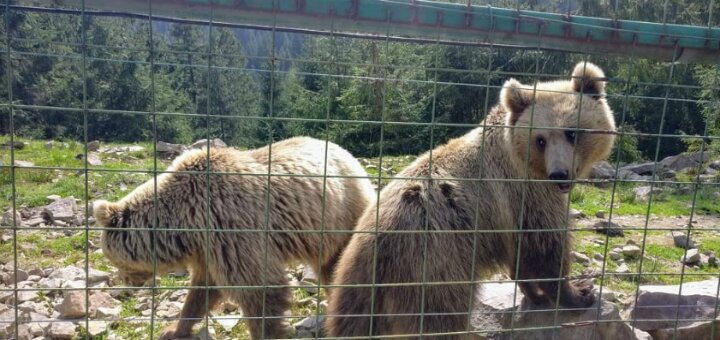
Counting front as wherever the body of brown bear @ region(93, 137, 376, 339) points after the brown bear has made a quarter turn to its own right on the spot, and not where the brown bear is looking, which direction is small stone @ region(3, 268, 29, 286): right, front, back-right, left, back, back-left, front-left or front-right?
front-left

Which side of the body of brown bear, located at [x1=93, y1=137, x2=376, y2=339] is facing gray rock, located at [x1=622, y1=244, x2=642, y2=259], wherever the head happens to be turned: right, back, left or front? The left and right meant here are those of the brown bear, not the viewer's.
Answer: back

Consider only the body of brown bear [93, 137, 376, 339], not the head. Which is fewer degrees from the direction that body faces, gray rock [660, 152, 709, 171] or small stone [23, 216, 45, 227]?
the small stone

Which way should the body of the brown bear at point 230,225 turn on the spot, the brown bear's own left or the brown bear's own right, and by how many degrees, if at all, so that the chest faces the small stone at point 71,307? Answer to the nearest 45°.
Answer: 0° — it already faces it

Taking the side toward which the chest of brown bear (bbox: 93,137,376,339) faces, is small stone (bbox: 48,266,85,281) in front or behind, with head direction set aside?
in front

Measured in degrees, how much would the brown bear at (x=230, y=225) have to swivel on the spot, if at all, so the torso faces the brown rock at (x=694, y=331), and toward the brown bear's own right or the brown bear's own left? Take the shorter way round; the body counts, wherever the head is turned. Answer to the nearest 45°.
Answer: approximately 135° to the brown bear's own left

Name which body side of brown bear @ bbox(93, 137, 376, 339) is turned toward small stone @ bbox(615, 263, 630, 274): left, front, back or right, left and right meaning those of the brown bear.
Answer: back

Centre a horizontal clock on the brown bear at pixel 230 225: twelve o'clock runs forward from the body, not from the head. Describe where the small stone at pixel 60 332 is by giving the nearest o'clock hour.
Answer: The small stone is roughly at 12 o'clock from the brown bear.

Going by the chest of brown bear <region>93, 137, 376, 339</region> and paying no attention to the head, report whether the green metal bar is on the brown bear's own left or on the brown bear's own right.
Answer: on the brown bear's own left

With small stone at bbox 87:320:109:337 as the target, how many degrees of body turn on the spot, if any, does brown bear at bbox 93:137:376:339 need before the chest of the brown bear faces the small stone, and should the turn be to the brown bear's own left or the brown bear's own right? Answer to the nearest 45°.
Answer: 0° — it already faces it

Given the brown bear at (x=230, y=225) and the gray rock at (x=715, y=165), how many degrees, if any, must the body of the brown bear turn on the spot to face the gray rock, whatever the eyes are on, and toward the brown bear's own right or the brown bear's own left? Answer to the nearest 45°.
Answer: approximately 135° to the brown bear's own right

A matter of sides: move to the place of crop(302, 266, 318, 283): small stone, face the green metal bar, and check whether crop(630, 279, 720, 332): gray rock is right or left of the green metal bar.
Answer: left

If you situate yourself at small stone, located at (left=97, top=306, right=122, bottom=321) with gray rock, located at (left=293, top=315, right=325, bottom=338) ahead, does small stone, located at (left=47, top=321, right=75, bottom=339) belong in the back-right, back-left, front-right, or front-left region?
back-right

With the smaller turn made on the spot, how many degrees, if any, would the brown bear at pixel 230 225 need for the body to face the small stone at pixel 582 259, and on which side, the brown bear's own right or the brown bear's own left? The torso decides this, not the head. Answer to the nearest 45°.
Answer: approximately 180°

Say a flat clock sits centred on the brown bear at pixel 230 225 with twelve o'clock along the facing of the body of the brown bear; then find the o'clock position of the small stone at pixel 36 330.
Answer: The small stone is roughly at 12 o'clock from the brown bear.

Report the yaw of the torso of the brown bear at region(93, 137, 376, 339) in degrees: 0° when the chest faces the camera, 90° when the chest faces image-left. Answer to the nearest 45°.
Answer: approximately 90°
